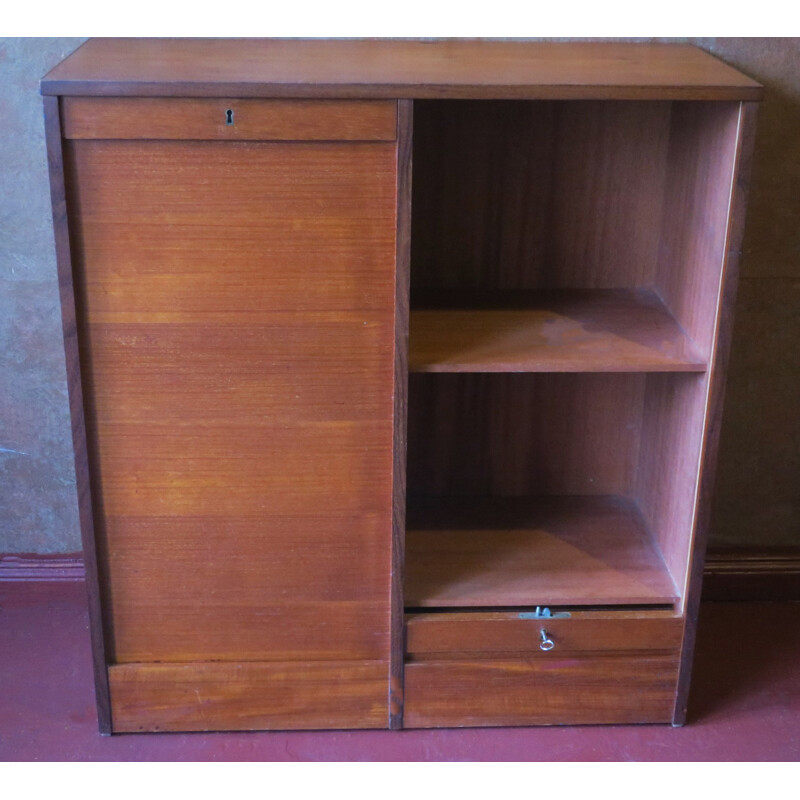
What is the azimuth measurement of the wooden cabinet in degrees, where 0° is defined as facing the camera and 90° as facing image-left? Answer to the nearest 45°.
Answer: approximately 0°
